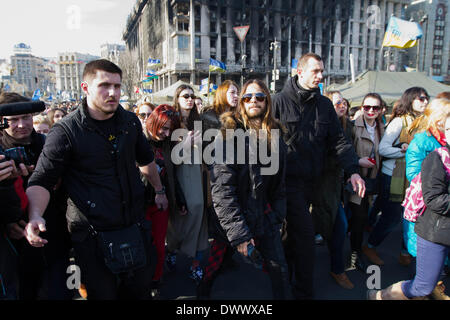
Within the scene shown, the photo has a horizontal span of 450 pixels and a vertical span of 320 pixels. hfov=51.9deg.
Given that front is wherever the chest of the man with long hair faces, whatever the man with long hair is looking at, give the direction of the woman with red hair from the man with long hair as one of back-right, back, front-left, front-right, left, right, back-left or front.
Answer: back-right

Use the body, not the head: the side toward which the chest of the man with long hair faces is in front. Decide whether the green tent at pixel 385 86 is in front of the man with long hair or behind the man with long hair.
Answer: behind

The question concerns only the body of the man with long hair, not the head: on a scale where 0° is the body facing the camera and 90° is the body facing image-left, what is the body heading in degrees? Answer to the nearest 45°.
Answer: approximately 0°

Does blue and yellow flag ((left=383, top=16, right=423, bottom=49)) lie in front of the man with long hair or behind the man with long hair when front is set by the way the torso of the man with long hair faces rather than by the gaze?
behind
